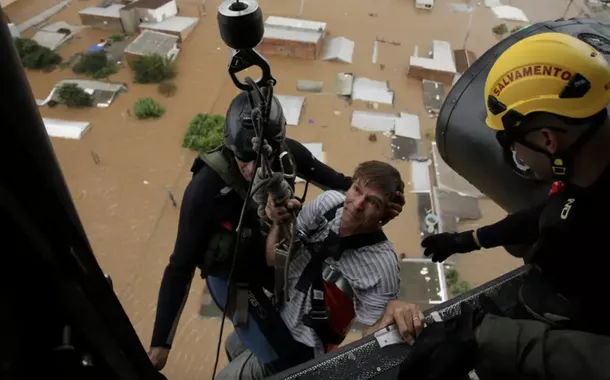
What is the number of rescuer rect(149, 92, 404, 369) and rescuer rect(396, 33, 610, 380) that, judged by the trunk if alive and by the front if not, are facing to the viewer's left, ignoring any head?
1

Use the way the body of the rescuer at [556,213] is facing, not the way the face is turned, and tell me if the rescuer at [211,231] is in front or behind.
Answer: in front

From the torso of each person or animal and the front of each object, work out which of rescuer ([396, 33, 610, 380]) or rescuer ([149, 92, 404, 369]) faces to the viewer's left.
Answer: rescuer ([396, 33, 610, 380])

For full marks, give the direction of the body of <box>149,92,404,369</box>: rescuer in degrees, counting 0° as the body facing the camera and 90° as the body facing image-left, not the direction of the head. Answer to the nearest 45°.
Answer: approximately 315°

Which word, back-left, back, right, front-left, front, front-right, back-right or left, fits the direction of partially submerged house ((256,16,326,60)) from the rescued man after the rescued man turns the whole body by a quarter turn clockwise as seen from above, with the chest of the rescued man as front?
front-right

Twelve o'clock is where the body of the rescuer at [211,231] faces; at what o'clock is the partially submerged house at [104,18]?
The partially submerged house is roughly at 7 o'clock from the rescuer.

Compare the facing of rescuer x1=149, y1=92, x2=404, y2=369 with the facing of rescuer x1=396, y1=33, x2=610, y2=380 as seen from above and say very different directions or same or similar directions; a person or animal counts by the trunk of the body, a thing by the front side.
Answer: very different directions

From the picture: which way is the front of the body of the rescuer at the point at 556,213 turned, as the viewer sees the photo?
to the viewer's left

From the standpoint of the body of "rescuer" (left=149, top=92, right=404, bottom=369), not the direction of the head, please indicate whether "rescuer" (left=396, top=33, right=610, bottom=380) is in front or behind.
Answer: in front

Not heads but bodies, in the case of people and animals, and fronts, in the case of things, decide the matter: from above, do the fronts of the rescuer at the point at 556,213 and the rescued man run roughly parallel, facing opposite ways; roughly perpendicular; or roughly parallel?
roughly perpendicular

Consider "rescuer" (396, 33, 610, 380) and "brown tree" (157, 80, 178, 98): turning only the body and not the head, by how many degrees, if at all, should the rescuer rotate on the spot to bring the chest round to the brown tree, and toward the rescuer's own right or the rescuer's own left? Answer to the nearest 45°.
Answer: approximately 45° to the rescuer's own right

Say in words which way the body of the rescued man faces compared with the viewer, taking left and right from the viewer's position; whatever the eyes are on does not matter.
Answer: facing the viewer and to the left of the viewer
